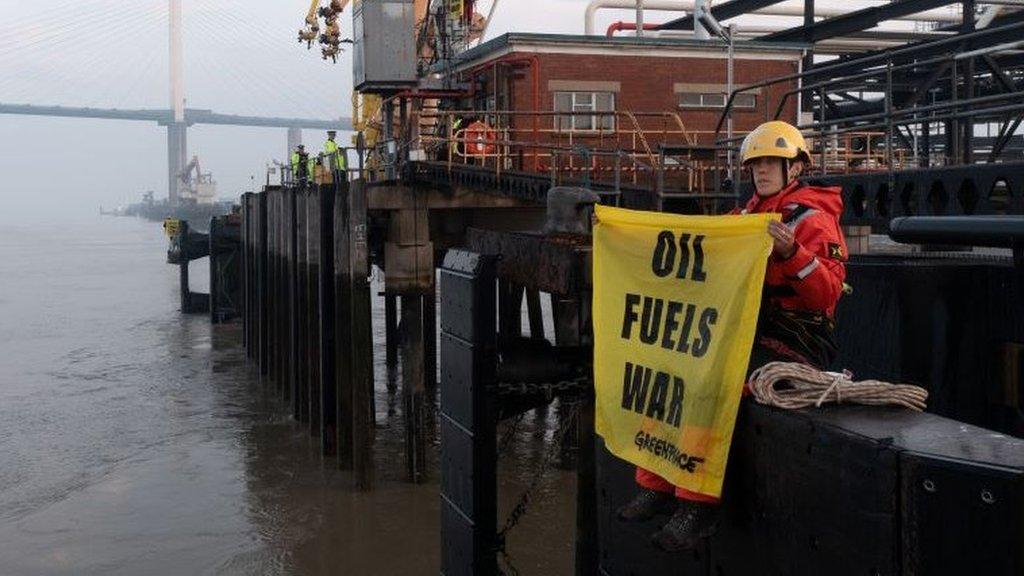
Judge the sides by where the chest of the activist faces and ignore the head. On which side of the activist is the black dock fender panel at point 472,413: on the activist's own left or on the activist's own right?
on the activist's own right

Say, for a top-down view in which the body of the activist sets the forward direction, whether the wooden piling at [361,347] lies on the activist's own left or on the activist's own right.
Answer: on the activist's own right

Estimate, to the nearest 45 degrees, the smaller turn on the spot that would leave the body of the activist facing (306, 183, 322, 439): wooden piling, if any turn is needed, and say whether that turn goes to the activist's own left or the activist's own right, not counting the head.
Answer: approximately 90° to the activist's own right

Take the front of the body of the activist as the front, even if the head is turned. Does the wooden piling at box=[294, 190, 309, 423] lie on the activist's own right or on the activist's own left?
on the activist's own right

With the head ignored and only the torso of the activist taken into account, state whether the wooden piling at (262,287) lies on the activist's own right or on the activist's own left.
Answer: on the activist's own right

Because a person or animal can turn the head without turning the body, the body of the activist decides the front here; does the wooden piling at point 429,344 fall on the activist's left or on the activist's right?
on the activist's right

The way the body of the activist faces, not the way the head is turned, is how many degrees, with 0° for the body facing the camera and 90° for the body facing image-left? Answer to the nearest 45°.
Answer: approximately 45°

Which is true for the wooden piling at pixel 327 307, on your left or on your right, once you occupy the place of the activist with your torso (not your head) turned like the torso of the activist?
on your right

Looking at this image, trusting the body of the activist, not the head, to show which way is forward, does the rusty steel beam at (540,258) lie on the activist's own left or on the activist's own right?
on the activist's own right

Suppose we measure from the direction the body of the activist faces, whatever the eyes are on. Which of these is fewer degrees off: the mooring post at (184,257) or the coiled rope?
the coiled rope

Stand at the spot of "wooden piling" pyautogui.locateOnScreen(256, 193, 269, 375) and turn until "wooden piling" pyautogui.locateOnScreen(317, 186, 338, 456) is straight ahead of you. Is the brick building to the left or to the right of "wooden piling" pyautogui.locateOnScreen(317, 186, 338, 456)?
left

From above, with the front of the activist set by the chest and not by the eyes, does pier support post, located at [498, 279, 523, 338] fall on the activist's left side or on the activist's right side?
on the activist's right side
